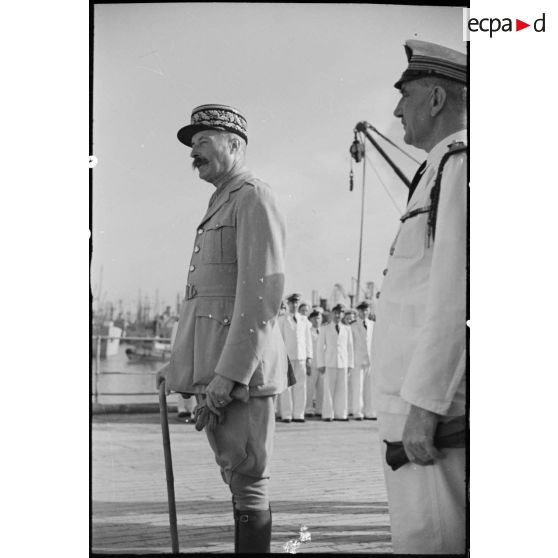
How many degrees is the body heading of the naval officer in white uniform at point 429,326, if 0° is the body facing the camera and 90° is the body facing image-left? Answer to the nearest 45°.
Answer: approximately 90°

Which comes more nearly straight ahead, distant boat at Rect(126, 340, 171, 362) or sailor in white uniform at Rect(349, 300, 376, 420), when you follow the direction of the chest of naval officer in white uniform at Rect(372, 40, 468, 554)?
the distant boat

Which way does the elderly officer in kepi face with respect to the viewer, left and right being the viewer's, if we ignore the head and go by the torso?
facing to the left of the viewer

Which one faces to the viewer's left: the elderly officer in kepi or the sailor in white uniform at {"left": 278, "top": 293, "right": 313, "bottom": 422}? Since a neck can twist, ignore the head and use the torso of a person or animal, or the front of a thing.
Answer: the elderly officer in kepi

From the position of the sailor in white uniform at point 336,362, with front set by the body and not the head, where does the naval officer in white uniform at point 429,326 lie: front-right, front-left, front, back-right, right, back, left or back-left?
front

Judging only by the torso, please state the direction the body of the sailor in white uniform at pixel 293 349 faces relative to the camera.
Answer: toward the camera

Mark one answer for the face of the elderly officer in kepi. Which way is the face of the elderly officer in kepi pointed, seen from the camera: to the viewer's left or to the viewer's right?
to the viewer's left

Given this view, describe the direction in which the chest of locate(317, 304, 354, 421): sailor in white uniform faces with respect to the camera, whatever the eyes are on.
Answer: toward the camera
